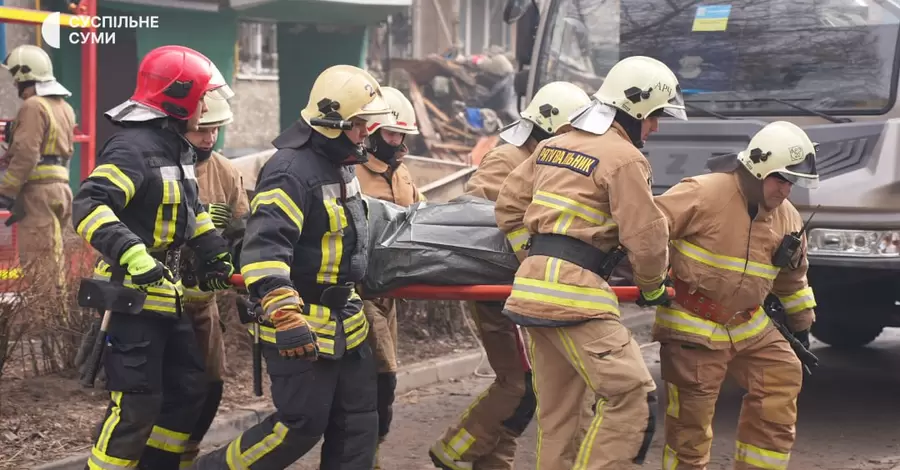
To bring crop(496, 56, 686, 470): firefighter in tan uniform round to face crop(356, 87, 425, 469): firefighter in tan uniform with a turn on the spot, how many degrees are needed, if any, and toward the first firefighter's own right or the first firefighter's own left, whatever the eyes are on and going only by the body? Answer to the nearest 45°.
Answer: approximately 90° to the first firefighter's own left

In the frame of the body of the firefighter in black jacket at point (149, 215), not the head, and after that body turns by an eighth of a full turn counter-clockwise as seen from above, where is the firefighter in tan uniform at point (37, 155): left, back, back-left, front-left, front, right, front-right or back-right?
left

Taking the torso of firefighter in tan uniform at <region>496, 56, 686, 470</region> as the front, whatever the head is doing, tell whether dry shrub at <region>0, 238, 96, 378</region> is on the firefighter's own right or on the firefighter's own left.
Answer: on the firefighter's own left

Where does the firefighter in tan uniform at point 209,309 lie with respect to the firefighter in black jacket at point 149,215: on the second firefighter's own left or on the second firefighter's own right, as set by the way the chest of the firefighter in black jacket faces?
on the second firefighter's own left
